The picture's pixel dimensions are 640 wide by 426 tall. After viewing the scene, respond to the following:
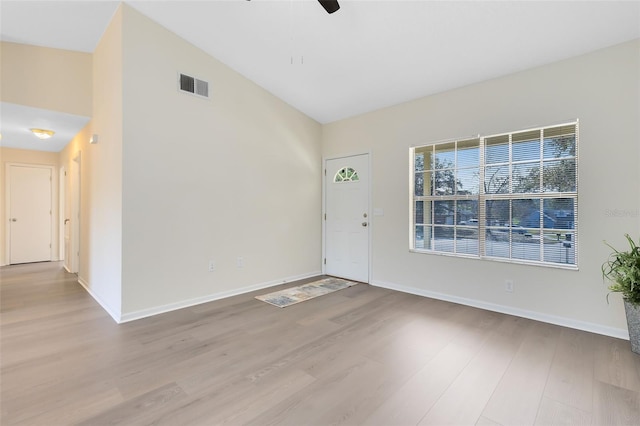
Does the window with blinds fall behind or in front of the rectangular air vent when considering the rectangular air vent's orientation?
in front

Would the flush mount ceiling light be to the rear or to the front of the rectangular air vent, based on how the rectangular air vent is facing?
to the rear

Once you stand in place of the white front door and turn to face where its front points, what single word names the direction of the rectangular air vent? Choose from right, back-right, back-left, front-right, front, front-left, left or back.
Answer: front

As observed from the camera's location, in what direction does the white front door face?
facing the viewer and to the left of the viewer

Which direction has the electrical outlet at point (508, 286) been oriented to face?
toward the camera

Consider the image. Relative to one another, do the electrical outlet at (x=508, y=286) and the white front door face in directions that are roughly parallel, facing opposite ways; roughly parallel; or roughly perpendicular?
roughly parallel

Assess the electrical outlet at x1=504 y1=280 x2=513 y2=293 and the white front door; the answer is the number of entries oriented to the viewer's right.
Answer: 0

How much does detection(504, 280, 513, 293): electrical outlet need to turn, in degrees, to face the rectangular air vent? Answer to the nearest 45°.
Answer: approximately 45° to its right

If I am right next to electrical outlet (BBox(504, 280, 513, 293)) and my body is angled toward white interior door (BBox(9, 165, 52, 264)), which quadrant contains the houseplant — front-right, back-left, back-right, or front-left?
back-left

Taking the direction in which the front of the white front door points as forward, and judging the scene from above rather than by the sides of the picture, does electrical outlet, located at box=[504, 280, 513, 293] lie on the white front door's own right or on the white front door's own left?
on the white front door's own left

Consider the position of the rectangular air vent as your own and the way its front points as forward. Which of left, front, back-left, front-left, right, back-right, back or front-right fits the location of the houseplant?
front

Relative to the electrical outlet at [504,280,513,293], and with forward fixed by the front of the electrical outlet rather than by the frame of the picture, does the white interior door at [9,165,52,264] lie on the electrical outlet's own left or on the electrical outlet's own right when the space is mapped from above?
on the electrical outlet's own right

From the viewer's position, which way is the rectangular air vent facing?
facing the viewer and to the right of the viewer

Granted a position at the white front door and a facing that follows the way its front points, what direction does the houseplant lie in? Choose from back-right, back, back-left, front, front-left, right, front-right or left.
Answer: left
